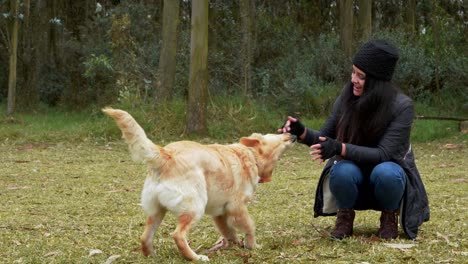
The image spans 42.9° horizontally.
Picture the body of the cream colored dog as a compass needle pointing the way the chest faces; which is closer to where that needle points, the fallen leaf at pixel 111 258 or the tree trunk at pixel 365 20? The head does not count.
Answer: the tree trunk

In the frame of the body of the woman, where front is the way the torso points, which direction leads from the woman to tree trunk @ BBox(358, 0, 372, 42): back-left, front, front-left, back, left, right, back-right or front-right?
back-right

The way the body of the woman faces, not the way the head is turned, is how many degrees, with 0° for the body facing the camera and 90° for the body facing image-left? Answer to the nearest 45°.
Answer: approximately 45°

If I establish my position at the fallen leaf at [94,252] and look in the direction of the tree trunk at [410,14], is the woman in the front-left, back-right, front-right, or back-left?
front-right

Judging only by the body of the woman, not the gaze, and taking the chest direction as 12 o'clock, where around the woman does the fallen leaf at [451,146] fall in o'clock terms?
The fallen leaf is roughly at 5 o'clock from the woman.

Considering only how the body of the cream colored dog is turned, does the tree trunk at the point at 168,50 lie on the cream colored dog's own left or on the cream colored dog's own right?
on the cream colored dog's own left

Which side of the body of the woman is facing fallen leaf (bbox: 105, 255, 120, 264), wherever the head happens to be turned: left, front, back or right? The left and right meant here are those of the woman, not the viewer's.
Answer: front

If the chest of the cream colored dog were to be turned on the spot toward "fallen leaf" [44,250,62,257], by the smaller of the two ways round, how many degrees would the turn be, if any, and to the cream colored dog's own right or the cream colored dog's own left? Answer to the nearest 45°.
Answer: approximately 135° to the cream colored dog's own left

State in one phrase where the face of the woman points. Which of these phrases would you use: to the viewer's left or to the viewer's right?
to the viewer's left

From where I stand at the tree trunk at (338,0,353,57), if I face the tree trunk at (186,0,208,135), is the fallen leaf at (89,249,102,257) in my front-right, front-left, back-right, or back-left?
front-left

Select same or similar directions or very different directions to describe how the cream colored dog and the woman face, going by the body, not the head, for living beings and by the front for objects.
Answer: very different directions

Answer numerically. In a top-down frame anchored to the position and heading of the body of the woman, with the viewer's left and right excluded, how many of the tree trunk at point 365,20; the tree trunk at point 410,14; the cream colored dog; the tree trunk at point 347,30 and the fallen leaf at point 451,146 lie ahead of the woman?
1

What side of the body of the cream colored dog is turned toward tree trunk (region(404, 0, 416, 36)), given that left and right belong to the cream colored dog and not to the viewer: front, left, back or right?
front

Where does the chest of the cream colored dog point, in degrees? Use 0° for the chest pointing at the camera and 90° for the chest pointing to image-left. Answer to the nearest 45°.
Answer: approximately 225°
